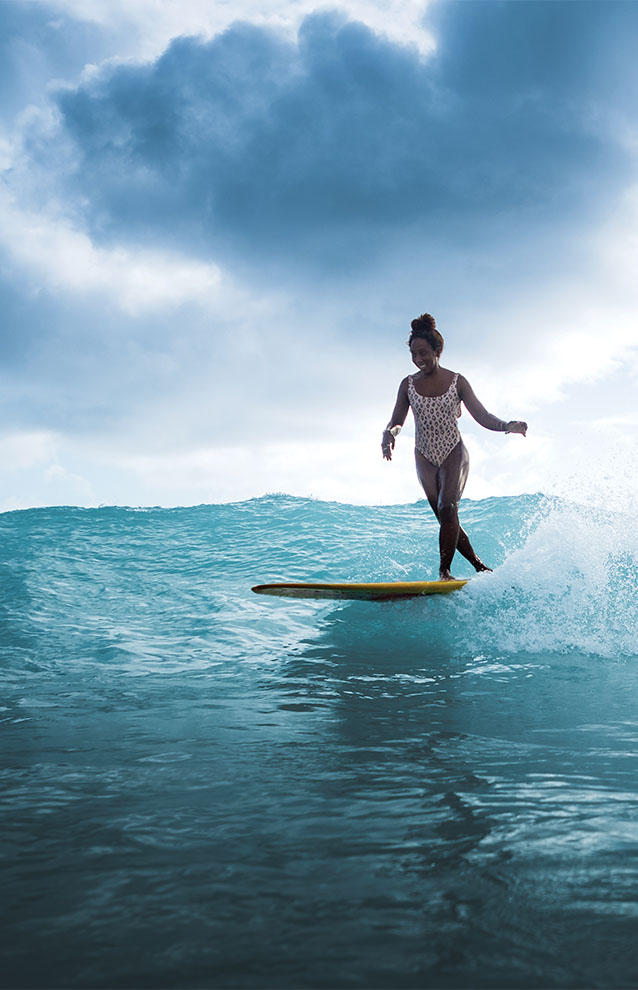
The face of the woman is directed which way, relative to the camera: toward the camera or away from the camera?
toward the camera

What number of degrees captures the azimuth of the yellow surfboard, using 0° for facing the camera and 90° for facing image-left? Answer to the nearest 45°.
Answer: approximately 90°
